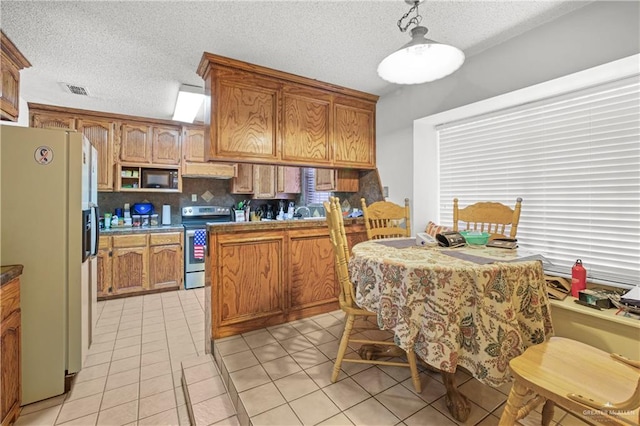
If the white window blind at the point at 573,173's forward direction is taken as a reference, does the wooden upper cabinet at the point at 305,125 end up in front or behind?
in front

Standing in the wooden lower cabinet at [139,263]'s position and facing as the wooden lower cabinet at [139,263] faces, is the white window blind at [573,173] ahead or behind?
ahead

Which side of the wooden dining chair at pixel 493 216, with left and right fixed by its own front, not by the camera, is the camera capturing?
front

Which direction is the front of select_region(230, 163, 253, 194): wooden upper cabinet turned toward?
toward the camera

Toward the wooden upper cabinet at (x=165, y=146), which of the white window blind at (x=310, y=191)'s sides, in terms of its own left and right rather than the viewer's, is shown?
right

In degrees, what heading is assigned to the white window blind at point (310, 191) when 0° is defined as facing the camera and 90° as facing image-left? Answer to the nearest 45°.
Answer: approximately 0°

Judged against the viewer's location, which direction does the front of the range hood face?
facing the viewer

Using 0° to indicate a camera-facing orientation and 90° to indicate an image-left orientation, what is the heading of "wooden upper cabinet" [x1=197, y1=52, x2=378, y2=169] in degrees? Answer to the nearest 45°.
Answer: approximately 315°

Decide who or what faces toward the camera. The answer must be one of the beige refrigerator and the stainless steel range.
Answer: the stainless steel range

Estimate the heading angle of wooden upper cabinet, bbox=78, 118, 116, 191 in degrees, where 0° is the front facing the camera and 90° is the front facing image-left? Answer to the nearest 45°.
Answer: approximately 0°

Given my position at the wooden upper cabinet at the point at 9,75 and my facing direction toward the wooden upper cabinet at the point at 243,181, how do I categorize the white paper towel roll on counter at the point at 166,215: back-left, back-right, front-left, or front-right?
front-left

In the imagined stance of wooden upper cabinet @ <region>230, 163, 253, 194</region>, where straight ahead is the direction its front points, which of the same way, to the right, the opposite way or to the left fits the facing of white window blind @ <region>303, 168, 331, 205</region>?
the same way

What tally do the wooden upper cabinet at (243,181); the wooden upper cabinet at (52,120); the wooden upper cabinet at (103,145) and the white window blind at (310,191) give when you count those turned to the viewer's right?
0

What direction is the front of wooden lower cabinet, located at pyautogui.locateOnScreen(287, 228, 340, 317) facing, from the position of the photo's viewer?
facing the viewer and to the right of the viewer

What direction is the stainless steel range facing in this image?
toward the camera

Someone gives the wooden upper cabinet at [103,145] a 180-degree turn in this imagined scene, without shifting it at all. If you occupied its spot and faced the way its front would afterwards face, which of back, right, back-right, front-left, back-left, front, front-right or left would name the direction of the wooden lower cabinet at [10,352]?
back

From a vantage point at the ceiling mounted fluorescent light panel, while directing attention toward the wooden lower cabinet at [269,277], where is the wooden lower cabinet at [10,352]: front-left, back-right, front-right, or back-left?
front-right
